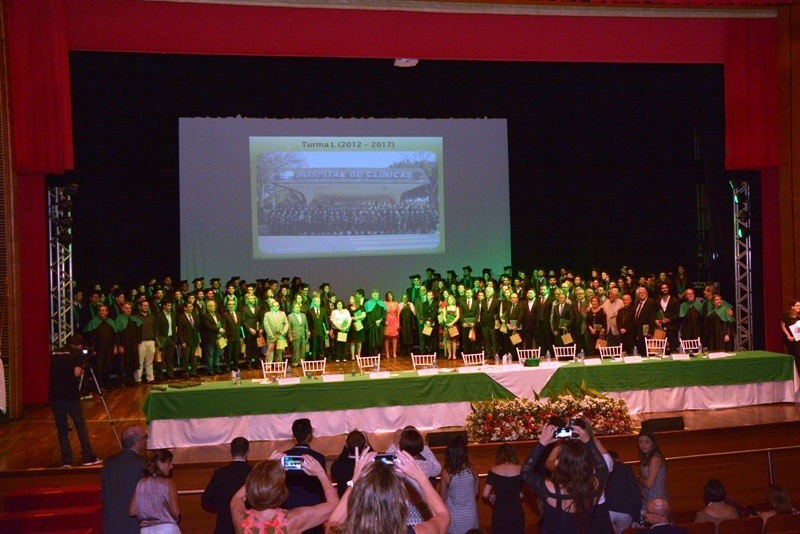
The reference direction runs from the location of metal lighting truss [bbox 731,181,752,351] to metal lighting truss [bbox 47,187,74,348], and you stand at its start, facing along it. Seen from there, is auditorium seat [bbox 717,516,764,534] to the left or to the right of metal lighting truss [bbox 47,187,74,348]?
left

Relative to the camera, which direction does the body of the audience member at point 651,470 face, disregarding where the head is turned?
to the viewer's left

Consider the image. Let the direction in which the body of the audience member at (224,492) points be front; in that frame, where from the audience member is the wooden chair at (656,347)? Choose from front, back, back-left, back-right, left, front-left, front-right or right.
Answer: front

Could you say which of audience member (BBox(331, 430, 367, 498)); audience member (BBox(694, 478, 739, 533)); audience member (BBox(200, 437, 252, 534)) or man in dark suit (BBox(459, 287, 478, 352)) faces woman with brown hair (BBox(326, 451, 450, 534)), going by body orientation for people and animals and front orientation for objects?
the man in dark suit

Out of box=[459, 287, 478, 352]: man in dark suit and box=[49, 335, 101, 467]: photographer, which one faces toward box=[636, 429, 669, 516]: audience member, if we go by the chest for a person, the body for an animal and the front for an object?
the man in dark suit

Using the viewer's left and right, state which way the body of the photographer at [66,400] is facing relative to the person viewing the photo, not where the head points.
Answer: facing away from the viewer and to the right of the viewer

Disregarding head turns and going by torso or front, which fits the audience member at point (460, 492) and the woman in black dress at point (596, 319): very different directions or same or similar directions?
very different directions

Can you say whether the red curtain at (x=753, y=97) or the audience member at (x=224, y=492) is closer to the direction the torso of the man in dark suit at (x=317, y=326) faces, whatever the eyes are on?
the audience member

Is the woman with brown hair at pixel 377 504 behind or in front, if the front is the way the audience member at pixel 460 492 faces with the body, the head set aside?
behind

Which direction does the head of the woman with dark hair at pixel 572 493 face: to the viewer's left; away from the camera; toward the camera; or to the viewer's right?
away from the camera

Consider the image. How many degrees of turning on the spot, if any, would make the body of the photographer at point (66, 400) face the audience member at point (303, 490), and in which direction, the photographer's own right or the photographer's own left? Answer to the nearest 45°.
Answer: approximately 135° to the photographer's own right

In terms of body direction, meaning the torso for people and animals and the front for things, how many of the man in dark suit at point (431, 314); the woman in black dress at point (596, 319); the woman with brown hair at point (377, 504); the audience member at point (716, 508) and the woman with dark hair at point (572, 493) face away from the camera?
3

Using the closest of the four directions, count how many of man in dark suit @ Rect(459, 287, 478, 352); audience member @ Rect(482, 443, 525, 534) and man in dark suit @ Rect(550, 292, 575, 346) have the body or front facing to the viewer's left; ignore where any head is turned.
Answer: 0

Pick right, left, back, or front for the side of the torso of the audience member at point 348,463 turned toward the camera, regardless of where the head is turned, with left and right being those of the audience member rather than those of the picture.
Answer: back

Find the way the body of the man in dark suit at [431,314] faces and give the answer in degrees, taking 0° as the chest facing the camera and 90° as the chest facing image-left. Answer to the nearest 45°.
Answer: approximately 0°

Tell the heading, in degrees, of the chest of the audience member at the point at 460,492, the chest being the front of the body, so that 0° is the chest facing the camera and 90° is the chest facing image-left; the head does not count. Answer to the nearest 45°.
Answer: approximately 180°

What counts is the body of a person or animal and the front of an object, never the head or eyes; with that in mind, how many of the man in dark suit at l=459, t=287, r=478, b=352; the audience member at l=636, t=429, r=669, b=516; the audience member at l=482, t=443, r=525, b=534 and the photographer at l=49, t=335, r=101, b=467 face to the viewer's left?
1

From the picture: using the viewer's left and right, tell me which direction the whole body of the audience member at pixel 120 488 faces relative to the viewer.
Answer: facing away from the viewer and to the right of the viewer

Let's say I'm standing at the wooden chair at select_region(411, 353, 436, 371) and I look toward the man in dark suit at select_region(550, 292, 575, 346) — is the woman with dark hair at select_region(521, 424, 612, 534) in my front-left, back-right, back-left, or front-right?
back-right

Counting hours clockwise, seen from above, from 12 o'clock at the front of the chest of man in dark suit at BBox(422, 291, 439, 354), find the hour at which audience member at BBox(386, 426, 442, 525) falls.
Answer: The audience member is roughly at 12 o'clock from the man in dark suit.
